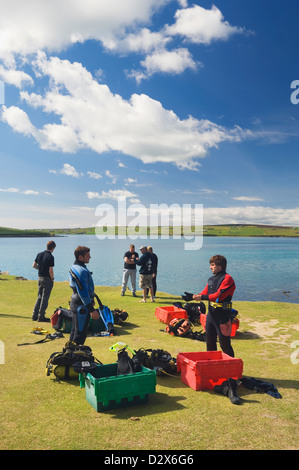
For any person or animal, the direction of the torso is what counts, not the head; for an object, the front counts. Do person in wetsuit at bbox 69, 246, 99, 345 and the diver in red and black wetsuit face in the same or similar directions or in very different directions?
very different directions

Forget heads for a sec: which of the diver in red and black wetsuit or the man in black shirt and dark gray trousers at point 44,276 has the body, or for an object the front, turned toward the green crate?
the diver in red and black wetsuit

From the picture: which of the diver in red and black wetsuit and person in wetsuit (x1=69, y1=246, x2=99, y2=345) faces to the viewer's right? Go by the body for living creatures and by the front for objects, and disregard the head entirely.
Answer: the person in wetsuit

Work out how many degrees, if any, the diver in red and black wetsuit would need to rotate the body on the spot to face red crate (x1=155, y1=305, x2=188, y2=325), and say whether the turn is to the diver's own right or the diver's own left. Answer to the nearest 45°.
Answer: approximately 135° to the diver's own right

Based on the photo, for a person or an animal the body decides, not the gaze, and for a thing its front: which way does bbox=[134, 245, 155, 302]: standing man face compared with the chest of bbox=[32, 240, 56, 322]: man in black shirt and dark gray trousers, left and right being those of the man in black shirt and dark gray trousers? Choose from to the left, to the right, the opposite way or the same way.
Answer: to the left

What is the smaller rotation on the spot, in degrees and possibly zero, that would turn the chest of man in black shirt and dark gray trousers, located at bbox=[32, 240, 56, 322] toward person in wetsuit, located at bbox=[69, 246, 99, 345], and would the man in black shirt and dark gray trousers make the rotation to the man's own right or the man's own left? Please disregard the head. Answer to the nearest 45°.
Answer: approximately 135° to the man's own right

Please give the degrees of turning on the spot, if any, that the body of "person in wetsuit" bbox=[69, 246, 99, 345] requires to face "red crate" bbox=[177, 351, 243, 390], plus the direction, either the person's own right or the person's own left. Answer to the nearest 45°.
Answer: approximately 45° to the person's own right

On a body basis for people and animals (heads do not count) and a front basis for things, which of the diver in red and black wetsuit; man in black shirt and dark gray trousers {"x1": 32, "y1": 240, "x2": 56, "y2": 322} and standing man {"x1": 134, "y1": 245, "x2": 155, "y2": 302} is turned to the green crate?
the diver in red and black wetsuit

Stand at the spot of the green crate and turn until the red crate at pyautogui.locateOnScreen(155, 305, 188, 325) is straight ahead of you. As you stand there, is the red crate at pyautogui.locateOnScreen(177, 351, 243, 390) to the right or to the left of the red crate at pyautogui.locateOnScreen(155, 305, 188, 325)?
right

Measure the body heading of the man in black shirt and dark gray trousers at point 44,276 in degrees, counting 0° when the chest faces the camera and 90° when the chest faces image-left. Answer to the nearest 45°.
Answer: approximately 225°

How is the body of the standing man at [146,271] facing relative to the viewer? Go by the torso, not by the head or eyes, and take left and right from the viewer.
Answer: facing away from the viewer and to the left of the viewer

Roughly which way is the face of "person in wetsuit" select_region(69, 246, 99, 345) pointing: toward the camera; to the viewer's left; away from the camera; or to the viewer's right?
to the viewer's right

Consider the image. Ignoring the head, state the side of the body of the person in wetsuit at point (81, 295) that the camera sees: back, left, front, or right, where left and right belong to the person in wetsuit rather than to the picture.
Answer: right
